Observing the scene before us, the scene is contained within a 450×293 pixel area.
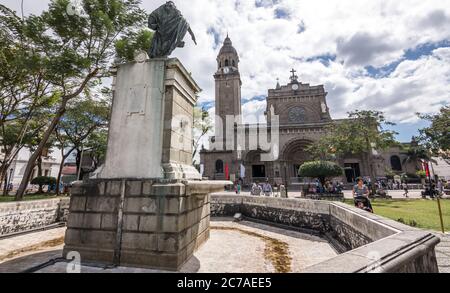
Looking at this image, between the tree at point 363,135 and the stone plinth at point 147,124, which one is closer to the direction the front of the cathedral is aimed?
the stone plinth

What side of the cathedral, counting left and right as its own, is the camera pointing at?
front

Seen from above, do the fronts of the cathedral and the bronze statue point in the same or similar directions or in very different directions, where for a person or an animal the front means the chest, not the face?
very different directions

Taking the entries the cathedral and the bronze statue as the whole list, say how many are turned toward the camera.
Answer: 1

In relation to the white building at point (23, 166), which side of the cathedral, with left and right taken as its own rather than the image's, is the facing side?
right

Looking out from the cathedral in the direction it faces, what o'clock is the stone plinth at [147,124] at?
The stone plinth is roughly at 12 o'clock from the cathedral.

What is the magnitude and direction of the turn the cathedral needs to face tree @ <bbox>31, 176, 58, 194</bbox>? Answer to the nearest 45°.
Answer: approximately 45° to its right

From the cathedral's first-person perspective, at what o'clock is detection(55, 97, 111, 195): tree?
The tree is roughly at 1 o'clock from the cathedral.

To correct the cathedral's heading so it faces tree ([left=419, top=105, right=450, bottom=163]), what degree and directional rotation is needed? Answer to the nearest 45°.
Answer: approximately 45° to its left

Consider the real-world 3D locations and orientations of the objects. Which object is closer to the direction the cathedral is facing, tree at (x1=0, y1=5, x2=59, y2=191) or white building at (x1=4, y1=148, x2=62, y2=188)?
the tree

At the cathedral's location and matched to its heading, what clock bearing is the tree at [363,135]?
The tree is roughly at 11 o'clock from the cathedral.

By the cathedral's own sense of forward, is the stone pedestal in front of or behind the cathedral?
in front
